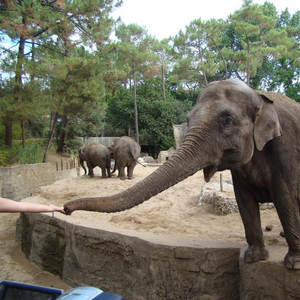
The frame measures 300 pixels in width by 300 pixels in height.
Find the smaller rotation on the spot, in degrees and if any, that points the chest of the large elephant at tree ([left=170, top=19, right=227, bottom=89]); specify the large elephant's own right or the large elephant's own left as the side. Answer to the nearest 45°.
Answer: approximately 135° to the large elephant's own right

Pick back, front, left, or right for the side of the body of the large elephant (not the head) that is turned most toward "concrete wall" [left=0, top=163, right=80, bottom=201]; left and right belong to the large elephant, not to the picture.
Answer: right

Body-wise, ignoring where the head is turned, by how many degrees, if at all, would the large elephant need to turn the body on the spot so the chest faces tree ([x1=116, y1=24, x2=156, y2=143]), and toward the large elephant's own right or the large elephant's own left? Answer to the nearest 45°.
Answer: approximately 135° to the large elephant's own right

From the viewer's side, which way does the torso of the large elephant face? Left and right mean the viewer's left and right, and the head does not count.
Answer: facing the viewer and to the left of the viewer

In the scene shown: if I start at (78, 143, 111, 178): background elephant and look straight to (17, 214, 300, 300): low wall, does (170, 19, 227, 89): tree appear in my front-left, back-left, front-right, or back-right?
back-left

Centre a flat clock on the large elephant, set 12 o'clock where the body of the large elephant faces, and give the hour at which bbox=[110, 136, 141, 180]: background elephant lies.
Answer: The background elephant is roughly at 4 o'clock from the large elephant.

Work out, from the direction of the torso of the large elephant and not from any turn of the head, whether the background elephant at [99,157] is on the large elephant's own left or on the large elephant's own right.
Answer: on the large elephant's own right
